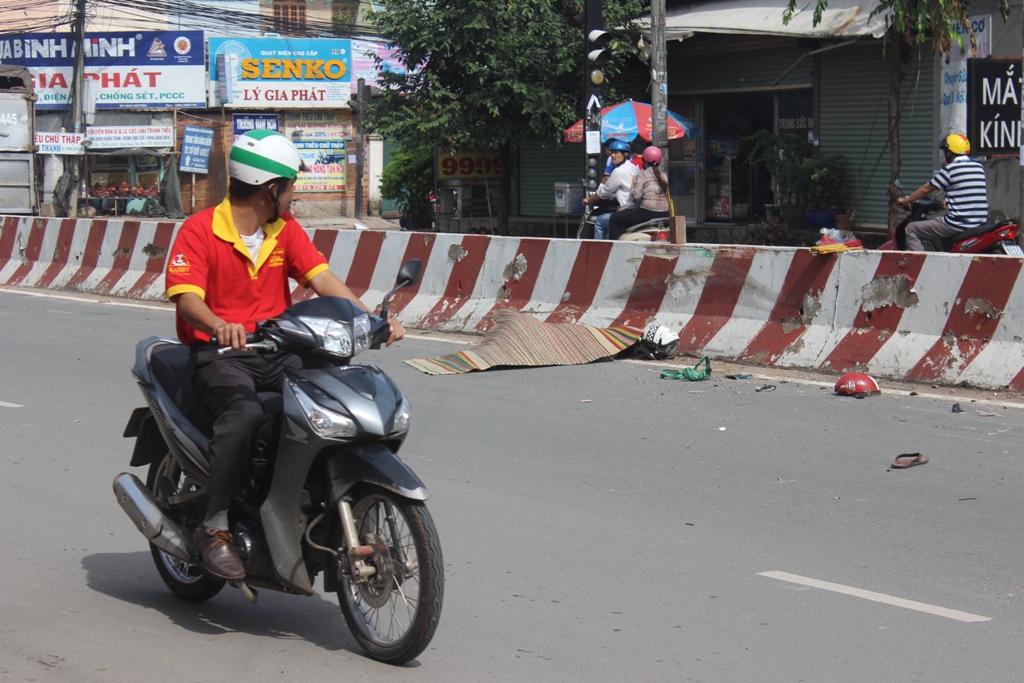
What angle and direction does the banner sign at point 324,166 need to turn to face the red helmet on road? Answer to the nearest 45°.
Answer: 0° — it already faces it

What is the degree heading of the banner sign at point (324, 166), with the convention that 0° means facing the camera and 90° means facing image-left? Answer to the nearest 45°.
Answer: approximately 0°

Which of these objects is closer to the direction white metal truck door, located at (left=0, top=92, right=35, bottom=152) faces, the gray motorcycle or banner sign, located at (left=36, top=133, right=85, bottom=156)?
the gray motorcycle

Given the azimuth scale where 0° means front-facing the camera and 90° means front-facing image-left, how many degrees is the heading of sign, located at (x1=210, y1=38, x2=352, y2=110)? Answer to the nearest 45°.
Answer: approximately 0°

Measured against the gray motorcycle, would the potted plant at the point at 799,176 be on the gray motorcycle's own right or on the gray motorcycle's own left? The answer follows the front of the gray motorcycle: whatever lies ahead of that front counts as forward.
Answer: on the gray motorcycle's own left

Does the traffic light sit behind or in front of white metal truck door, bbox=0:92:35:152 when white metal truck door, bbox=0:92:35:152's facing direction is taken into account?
in front

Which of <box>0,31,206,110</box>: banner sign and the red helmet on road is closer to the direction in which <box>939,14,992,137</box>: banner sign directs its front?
the red helmet on road
